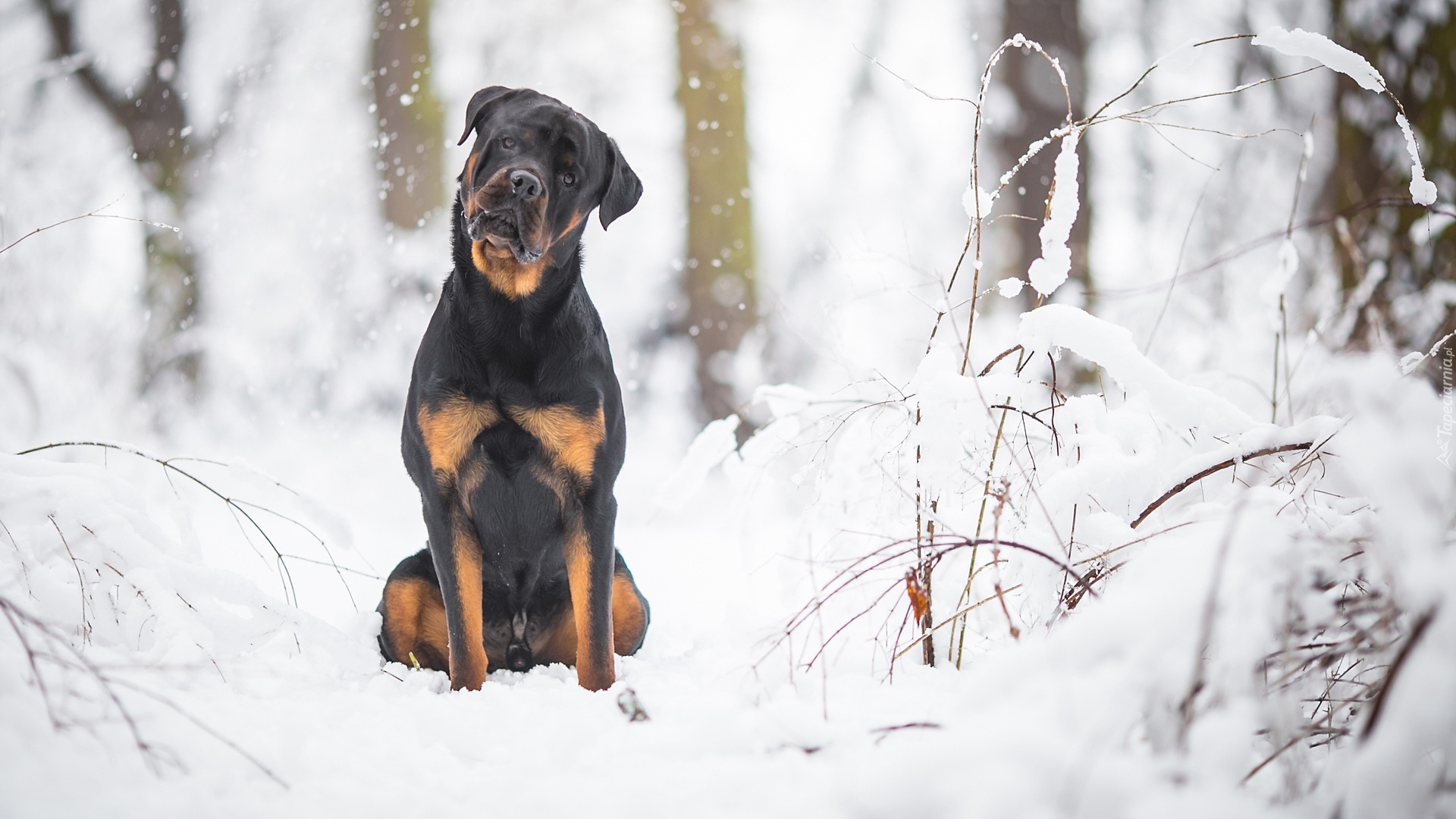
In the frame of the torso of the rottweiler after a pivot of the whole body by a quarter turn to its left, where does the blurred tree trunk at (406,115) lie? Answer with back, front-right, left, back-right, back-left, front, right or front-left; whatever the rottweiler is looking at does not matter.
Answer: left

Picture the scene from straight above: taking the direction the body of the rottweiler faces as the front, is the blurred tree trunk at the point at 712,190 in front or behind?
behind

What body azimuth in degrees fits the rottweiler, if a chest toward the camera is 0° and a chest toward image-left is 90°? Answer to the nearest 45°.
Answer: approximately 0°

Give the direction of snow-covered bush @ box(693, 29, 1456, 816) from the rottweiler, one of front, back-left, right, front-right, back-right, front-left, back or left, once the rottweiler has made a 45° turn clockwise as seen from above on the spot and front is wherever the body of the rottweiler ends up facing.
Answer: left
